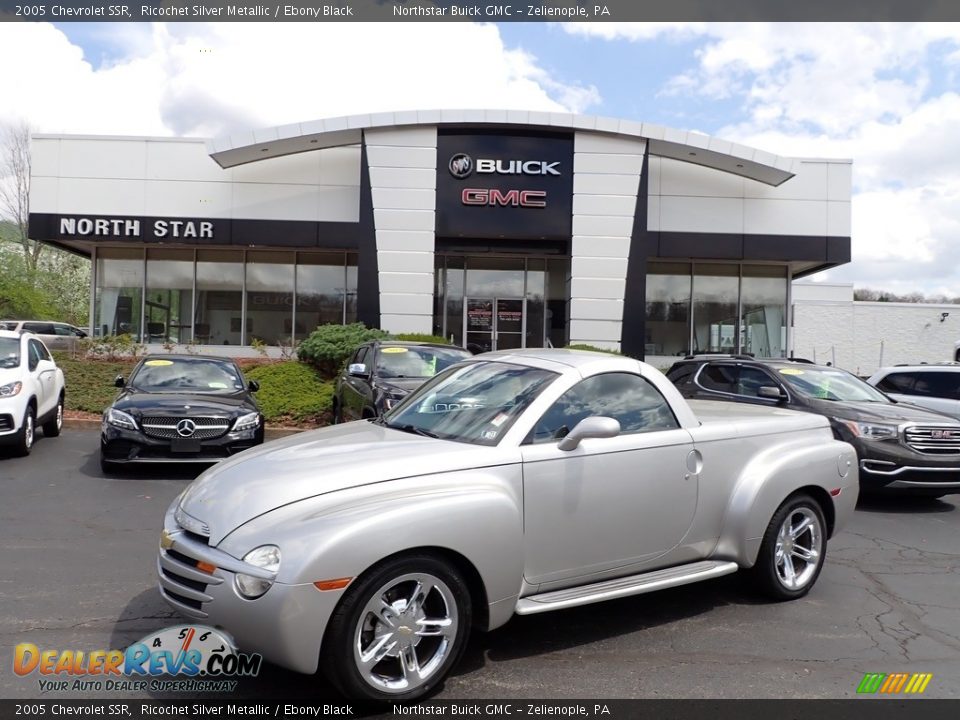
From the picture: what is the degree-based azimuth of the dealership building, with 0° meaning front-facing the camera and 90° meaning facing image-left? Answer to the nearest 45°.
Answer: approximately 0°

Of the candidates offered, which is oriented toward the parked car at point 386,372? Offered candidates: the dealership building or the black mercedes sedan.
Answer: the dealership building

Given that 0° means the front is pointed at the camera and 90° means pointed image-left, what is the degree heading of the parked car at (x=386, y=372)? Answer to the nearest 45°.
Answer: approximately 315°

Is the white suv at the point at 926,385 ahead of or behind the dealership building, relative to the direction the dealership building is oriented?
ahead

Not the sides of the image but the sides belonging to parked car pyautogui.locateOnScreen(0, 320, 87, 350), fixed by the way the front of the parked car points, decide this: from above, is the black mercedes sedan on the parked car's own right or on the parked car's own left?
on the parked car's own right

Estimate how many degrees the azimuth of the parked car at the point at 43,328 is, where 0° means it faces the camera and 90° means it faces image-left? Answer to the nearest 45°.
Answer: approximately 270°

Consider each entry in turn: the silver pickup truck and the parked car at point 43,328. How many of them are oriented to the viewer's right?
1
